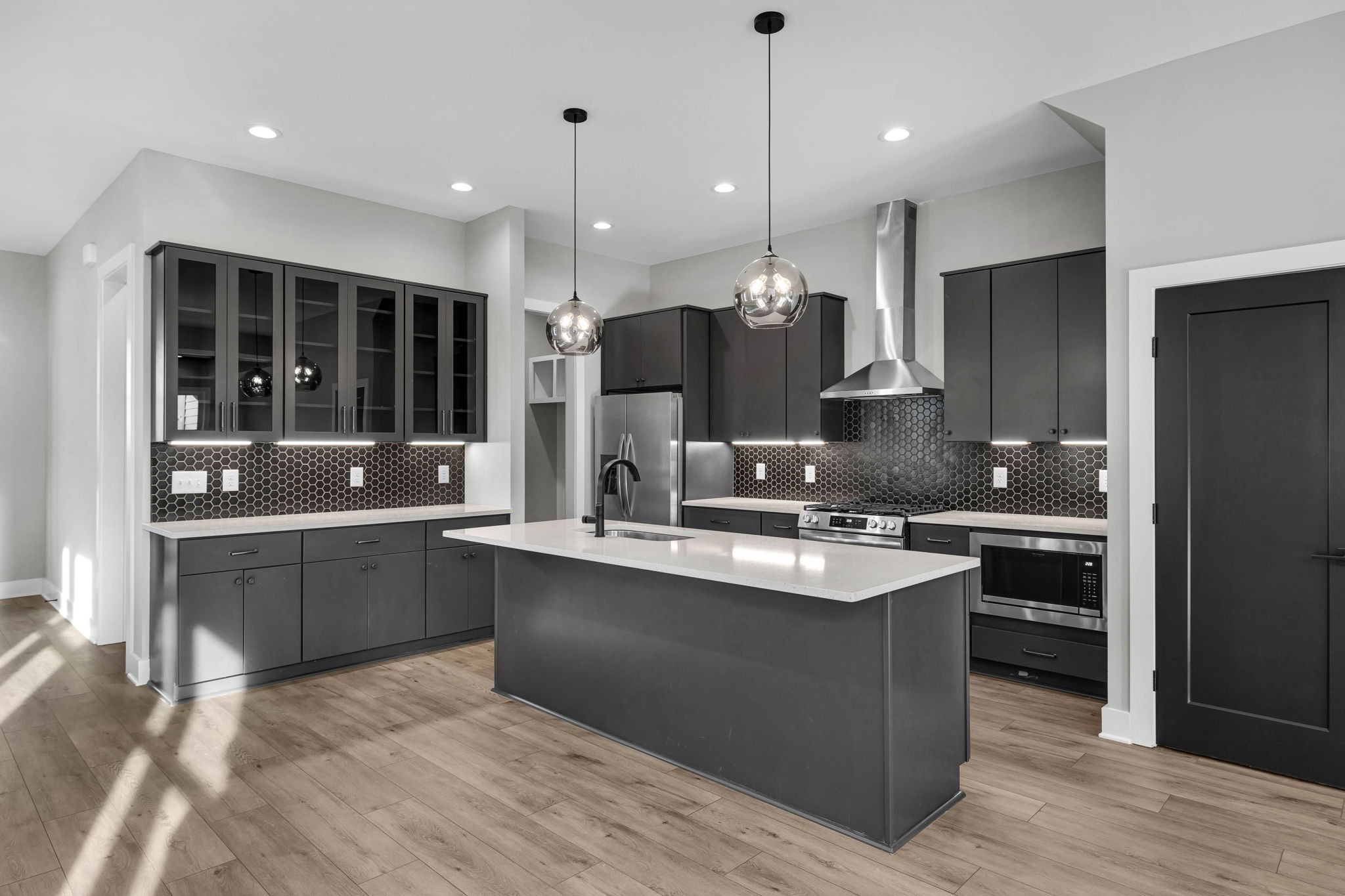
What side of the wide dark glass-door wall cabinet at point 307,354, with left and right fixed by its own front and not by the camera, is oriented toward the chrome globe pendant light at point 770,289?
front

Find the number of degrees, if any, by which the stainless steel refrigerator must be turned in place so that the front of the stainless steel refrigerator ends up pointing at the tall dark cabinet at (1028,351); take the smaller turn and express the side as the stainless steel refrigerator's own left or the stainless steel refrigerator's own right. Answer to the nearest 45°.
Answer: approximately 90° to the stainless steel refrigerator's own left

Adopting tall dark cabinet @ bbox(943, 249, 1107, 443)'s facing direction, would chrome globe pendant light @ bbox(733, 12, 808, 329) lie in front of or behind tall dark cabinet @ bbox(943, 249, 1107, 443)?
in front

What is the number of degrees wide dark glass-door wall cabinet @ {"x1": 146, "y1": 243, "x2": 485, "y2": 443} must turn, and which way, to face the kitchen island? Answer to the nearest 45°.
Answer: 0° — it already faces it

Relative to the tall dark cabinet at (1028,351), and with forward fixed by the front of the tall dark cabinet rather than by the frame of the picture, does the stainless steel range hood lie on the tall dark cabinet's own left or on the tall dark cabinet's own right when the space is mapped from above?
on the tall dark cabinet's own right

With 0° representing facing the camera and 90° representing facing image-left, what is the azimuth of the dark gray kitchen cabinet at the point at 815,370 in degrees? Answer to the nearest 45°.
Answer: approximately 45°

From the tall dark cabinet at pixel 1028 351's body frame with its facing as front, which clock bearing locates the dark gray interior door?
The dark gray interior door is roughly at 9 o'clock from the tall dark cabinet.

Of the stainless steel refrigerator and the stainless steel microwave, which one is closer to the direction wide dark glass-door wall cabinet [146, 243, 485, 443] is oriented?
the stainless steel microwave

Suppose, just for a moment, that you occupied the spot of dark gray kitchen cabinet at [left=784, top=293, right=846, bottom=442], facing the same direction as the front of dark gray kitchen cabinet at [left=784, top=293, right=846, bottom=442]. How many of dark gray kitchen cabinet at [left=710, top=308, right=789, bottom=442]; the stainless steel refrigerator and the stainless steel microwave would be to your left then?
1

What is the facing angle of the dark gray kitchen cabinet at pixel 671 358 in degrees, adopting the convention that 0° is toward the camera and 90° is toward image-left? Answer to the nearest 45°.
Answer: approximately 45°

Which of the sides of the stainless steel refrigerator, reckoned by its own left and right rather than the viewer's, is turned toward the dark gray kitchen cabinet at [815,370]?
left

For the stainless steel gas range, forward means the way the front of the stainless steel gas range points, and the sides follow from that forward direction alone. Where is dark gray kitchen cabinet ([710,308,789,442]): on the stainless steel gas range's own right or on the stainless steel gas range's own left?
on the stainless steel gas range's own right
